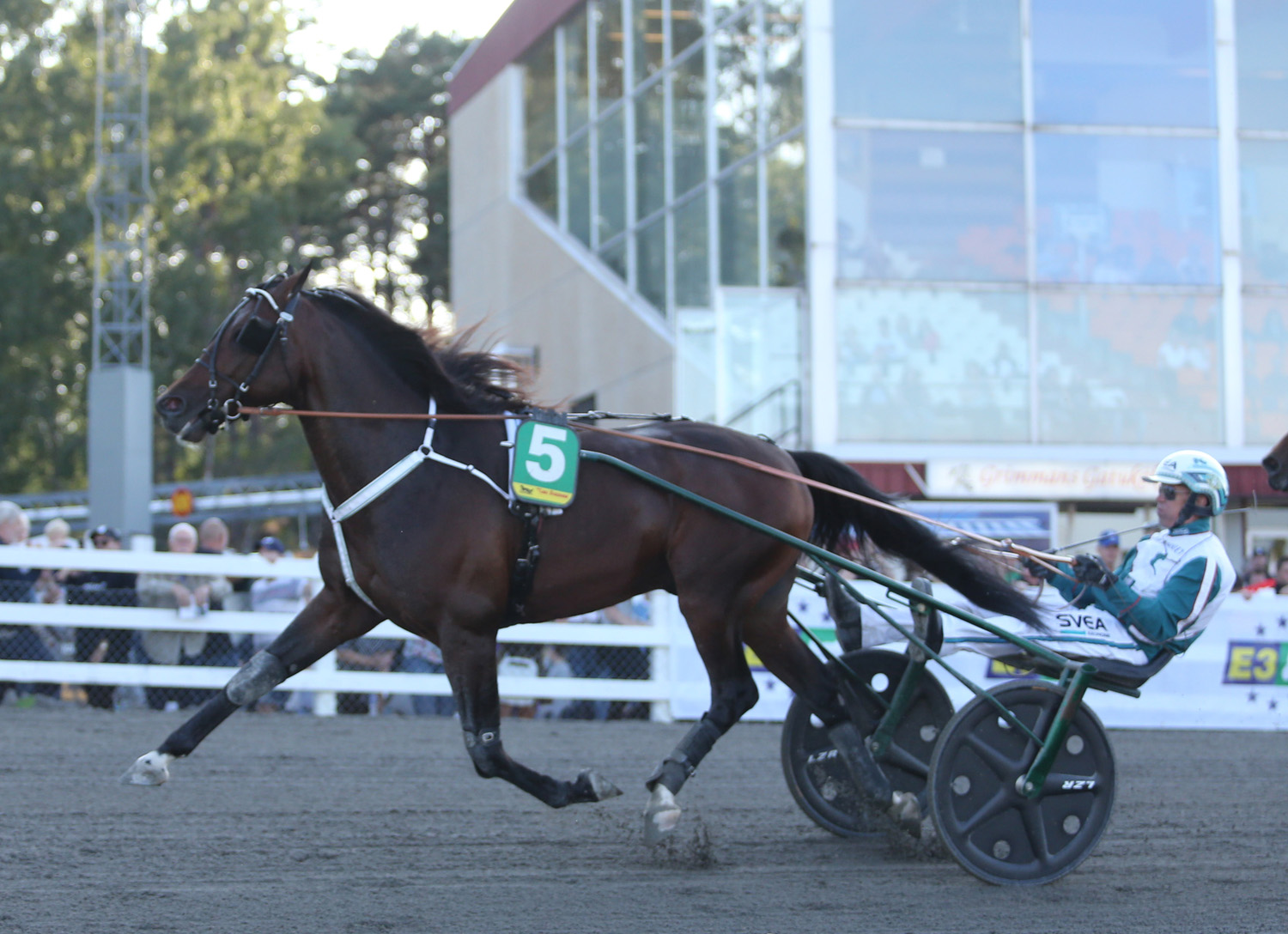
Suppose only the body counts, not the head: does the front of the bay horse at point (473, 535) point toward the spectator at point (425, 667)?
no

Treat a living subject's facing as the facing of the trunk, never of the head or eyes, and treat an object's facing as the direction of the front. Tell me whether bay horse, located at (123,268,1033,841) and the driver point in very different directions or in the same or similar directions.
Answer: same or similar directions

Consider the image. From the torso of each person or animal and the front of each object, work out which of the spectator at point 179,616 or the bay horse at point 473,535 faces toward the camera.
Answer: the spectator

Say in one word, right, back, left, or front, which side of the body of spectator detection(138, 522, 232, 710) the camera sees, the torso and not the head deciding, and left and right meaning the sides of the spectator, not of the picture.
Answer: front

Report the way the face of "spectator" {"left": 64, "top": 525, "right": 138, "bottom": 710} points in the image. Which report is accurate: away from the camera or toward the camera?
toward the camera

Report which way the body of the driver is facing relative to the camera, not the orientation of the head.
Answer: to the viewer's left

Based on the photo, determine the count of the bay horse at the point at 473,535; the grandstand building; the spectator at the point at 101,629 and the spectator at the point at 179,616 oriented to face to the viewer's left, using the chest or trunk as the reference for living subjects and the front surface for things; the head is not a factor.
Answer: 1

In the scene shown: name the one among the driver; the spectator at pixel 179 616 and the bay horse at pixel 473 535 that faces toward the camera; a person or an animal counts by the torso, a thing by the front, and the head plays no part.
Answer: the spectator

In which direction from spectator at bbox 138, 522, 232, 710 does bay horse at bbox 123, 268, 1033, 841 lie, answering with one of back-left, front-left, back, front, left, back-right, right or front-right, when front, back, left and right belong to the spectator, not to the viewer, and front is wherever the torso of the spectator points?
front

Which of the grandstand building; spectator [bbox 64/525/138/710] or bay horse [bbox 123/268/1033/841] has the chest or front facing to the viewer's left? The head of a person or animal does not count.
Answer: the bay horse

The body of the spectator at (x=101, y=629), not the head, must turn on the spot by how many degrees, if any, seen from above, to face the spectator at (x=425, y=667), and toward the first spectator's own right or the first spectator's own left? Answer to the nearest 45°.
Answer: approximately 90° to the first spectator's own left

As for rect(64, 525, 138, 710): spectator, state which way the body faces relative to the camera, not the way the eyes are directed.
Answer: toward the camera

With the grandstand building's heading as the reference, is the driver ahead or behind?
ahead

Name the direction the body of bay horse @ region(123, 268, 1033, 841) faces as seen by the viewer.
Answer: to the viewer's left

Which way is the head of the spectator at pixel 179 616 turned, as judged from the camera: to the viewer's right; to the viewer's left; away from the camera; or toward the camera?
toward the camera

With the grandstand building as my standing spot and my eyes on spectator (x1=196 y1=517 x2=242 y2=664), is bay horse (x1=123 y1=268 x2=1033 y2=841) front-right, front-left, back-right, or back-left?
front-left

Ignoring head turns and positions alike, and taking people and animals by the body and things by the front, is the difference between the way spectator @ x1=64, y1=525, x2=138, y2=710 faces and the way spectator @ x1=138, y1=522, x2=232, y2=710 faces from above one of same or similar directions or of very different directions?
same or similar directions

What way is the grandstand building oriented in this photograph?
toward the camera

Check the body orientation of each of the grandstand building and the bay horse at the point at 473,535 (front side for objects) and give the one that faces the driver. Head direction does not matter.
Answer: the grandstand building
